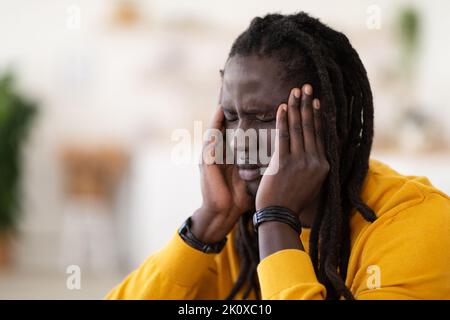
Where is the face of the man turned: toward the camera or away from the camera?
toward the camera

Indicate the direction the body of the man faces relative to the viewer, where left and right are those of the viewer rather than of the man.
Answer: facing the viewer and to the left of the viewer

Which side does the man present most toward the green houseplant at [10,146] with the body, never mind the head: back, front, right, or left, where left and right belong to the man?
right
